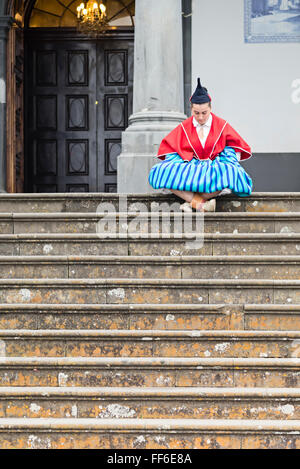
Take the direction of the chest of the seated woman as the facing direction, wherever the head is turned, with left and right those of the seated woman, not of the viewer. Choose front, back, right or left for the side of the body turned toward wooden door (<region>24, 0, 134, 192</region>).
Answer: back

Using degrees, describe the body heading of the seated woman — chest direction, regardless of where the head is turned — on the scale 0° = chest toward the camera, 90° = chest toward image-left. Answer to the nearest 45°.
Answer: approximately 0°

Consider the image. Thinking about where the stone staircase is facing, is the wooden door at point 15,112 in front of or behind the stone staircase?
behind

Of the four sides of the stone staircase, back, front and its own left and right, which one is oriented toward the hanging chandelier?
back

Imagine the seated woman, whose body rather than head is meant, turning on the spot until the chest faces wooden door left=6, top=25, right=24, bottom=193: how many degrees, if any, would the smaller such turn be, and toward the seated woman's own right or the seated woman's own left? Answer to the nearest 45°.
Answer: approximately 135° to the seated woman's own right

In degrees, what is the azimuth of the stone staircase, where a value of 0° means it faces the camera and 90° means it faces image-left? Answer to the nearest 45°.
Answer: approximately 0°
